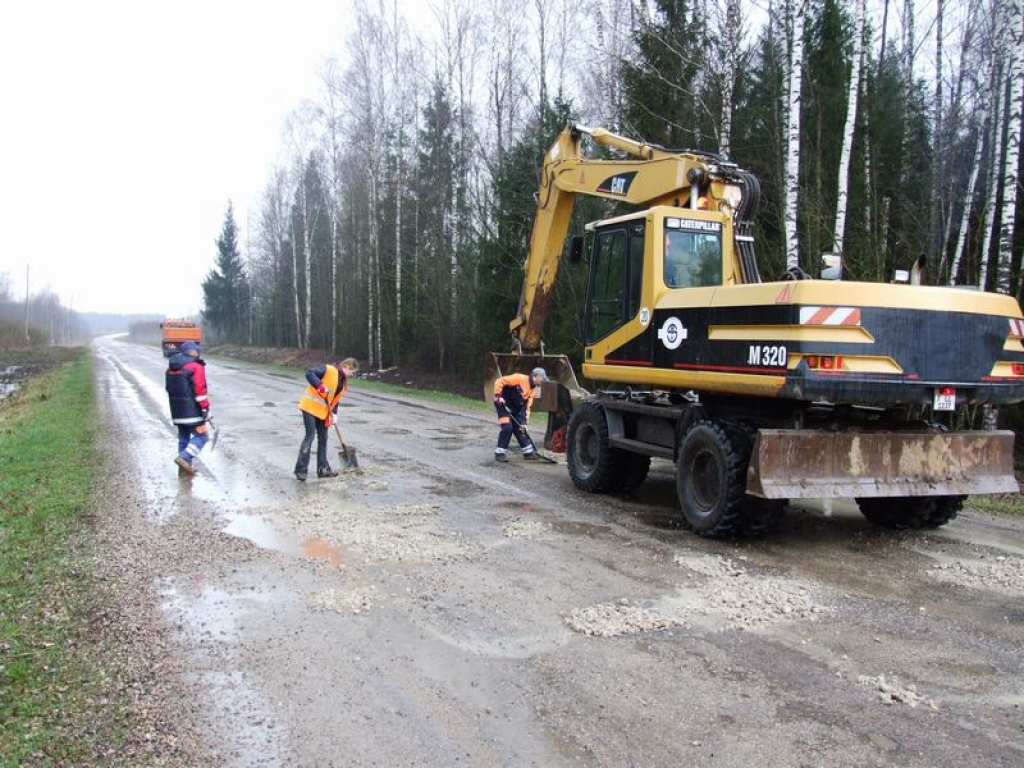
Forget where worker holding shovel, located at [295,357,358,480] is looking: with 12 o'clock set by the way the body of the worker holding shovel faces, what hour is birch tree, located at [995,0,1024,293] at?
The birch tree is roughly at 12 o'clock from the worker holding shovel.

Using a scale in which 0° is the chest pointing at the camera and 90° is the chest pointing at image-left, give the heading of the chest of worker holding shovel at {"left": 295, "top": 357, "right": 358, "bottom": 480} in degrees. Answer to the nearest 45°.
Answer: approximately 270°

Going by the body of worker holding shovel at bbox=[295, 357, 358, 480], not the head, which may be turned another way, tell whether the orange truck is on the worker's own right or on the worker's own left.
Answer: on the worker's own left

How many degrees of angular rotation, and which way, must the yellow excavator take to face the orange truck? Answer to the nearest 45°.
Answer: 0° — it already faces it

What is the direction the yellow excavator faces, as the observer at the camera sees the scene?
facing away from the viewer and to the left of the viewer

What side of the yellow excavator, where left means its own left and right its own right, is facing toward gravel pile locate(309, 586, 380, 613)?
left

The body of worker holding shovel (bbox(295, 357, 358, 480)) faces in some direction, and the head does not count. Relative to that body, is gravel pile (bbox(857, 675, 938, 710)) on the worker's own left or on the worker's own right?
on the worker's own right

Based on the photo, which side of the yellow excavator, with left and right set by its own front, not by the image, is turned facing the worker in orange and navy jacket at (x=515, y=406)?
front

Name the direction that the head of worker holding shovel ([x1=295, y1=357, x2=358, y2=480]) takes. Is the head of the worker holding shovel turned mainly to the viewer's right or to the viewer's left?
to the viewer's right

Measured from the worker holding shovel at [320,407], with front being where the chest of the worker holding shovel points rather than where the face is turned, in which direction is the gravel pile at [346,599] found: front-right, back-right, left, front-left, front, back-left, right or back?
right

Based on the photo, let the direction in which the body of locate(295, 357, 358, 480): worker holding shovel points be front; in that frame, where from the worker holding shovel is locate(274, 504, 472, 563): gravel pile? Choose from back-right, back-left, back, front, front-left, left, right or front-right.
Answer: right

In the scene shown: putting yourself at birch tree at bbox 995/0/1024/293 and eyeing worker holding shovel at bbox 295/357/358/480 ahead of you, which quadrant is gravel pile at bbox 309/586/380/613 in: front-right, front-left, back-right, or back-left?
front-left

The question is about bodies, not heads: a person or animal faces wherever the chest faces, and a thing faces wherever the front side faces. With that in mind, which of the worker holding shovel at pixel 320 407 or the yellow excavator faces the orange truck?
the yellow excavator

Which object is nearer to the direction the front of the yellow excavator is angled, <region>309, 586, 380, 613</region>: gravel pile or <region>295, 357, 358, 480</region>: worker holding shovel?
the worker holding shovel

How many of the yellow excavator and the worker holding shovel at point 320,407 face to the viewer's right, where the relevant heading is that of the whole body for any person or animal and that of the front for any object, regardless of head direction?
1

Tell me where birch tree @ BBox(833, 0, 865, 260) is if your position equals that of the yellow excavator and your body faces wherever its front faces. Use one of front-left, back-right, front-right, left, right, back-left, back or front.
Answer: front-right

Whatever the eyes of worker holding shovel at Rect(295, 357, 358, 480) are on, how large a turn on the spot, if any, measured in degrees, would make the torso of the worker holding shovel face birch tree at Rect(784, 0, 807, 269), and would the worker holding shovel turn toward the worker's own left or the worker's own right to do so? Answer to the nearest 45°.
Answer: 0° — they already face it
